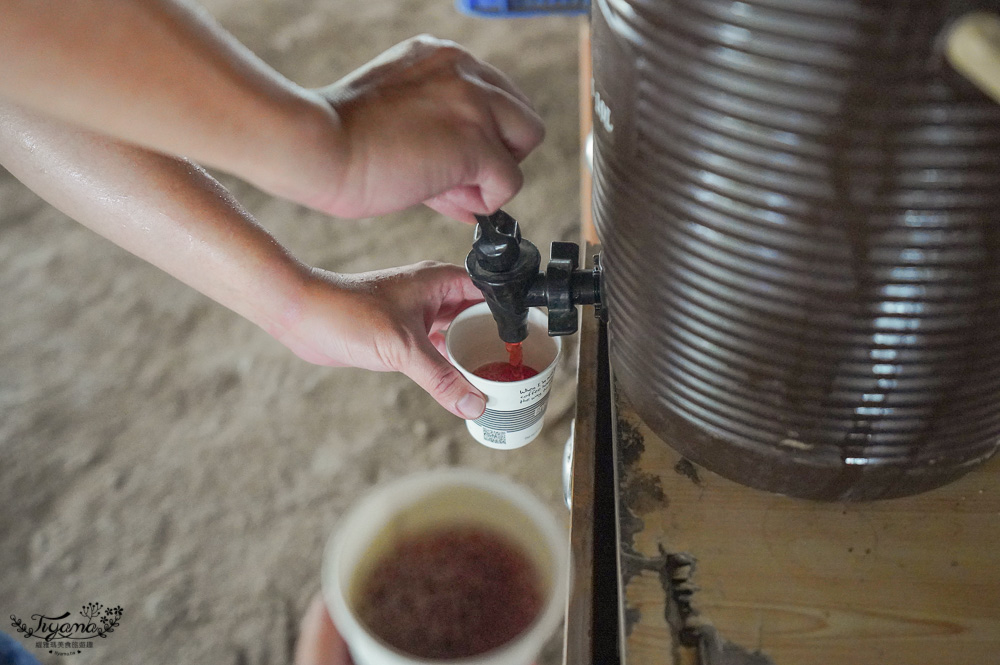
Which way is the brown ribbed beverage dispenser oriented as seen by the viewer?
to the viewer's left

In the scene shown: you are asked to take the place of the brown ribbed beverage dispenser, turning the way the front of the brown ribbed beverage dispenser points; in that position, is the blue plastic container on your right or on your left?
on your right
